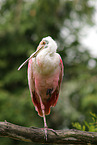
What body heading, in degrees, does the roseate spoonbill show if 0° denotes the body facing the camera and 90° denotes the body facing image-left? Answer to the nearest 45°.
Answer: approximately 0°
